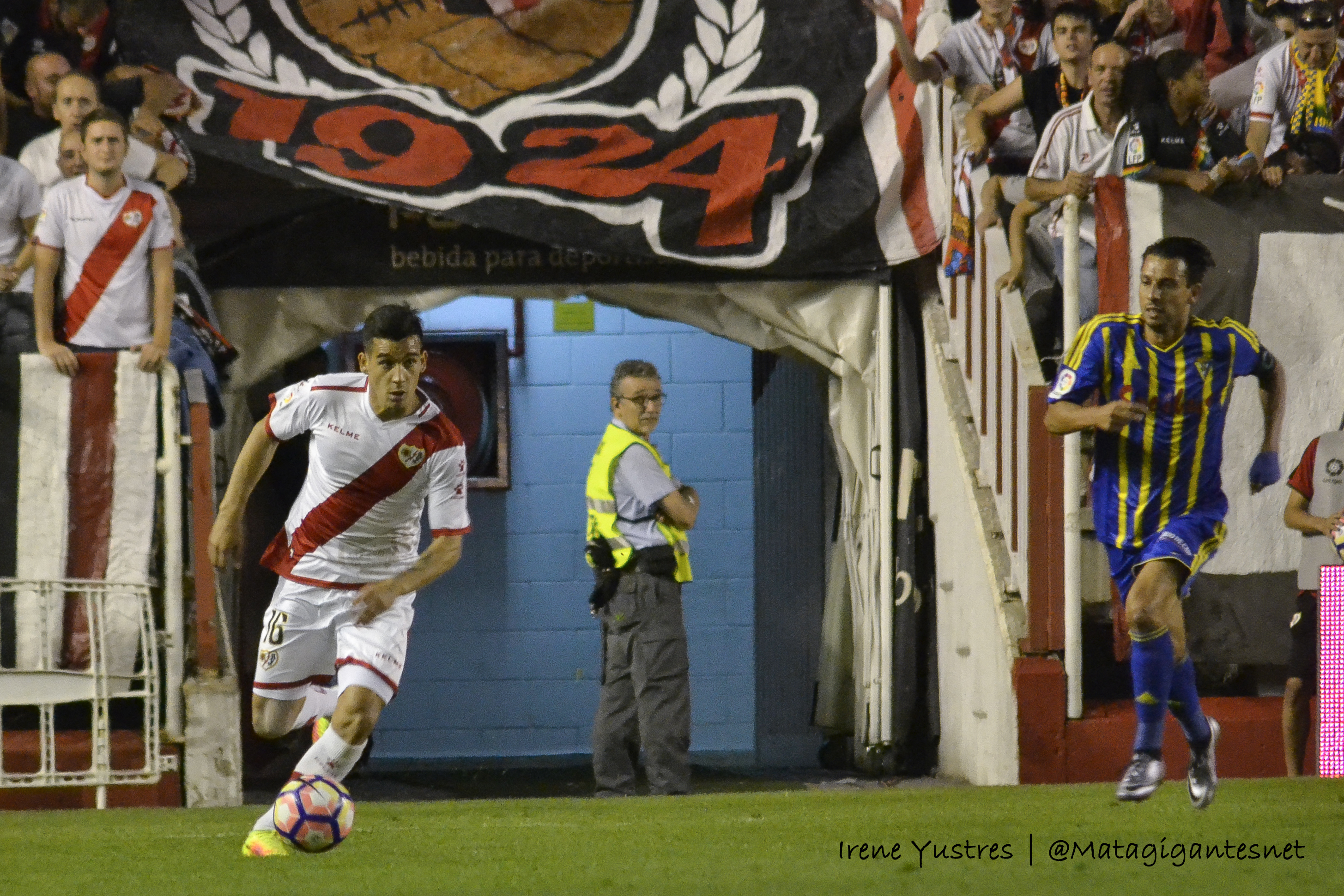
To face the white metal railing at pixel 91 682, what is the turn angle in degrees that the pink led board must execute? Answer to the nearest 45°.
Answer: approximately 90° to its right

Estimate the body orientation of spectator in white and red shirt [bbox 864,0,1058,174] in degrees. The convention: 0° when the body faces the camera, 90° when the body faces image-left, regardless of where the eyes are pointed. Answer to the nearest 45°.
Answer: approximately 0°

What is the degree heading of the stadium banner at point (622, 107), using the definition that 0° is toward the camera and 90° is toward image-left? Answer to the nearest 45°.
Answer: approximately 0°
